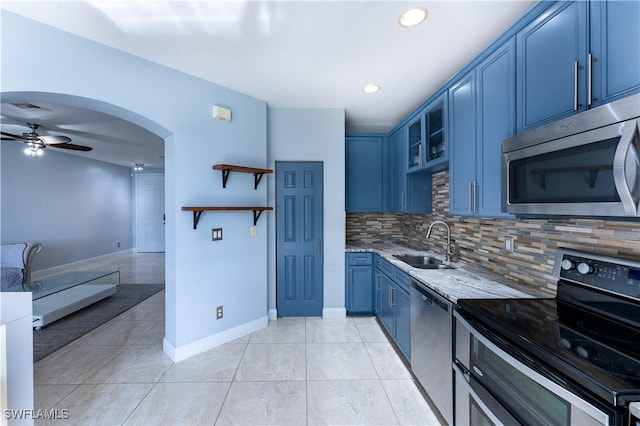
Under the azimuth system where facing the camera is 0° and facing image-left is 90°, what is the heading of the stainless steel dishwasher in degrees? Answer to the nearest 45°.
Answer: approximately 45°

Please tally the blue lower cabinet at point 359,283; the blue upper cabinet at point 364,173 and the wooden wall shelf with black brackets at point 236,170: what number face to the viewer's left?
0

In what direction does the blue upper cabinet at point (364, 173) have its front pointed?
toward the camera

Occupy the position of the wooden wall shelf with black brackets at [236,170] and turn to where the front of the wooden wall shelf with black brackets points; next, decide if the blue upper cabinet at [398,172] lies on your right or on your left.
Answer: on your left

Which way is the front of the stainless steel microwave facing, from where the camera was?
facing the viewer and to the left of the viewer

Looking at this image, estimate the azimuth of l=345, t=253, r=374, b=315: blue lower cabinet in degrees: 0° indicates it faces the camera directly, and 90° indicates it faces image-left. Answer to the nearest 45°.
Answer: approximately 0°

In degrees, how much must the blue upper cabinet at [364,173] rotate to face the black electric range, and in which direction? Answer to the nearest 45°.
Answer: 0° — it already faces it

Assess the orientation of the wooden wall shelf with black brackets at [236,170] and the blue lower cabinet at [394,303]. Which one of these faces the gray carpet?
the blue lower cabinet

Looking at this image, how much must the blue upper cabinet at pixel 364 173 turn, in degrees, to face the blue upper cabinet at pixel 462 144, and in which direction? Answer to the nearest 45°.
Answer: approximately 45° to its left

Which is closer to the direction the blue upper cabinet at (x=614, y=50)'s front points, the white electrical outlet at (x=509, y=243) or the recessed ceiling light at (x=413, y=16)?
the recessed ceiling light

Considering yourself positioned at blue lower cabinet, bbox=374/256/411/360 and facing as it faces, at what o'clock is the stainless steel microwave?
The stainless steel microwave is roughly at 8 o'clock from the blue lower cabinet.
